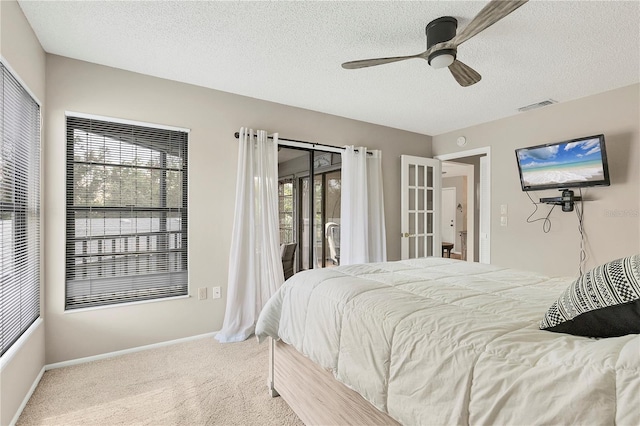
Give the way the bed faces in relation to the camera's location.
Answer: facing away from the viewer and to the left of the viewer

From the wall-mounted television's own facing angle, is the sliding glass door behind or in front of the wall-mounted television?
in front

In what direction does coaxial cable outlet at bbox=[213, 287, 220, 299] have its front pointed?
toward the camera

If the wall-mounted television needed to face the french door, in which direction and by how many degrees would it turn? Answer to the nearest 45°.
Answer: approximately 45° to its right

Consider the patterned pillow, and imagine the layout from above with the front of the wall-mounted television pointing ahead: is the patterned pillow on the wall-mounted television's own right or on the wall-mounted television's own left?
on the wall-mounted television's own left

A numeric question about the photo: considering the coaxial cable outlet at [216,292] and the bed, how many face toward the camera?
1

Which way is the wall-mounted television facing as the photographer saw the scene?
facing the viewer and to the left of the viewer

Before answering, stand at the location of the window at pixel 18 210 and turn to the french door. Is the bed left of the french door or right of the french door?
right

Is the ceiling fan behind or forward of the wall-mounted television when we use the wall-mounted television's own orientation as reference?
forward

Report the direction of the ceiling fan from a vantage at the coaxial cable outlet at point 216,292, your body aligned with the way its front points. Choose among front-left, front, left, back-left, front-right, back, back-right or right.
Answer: front-left
